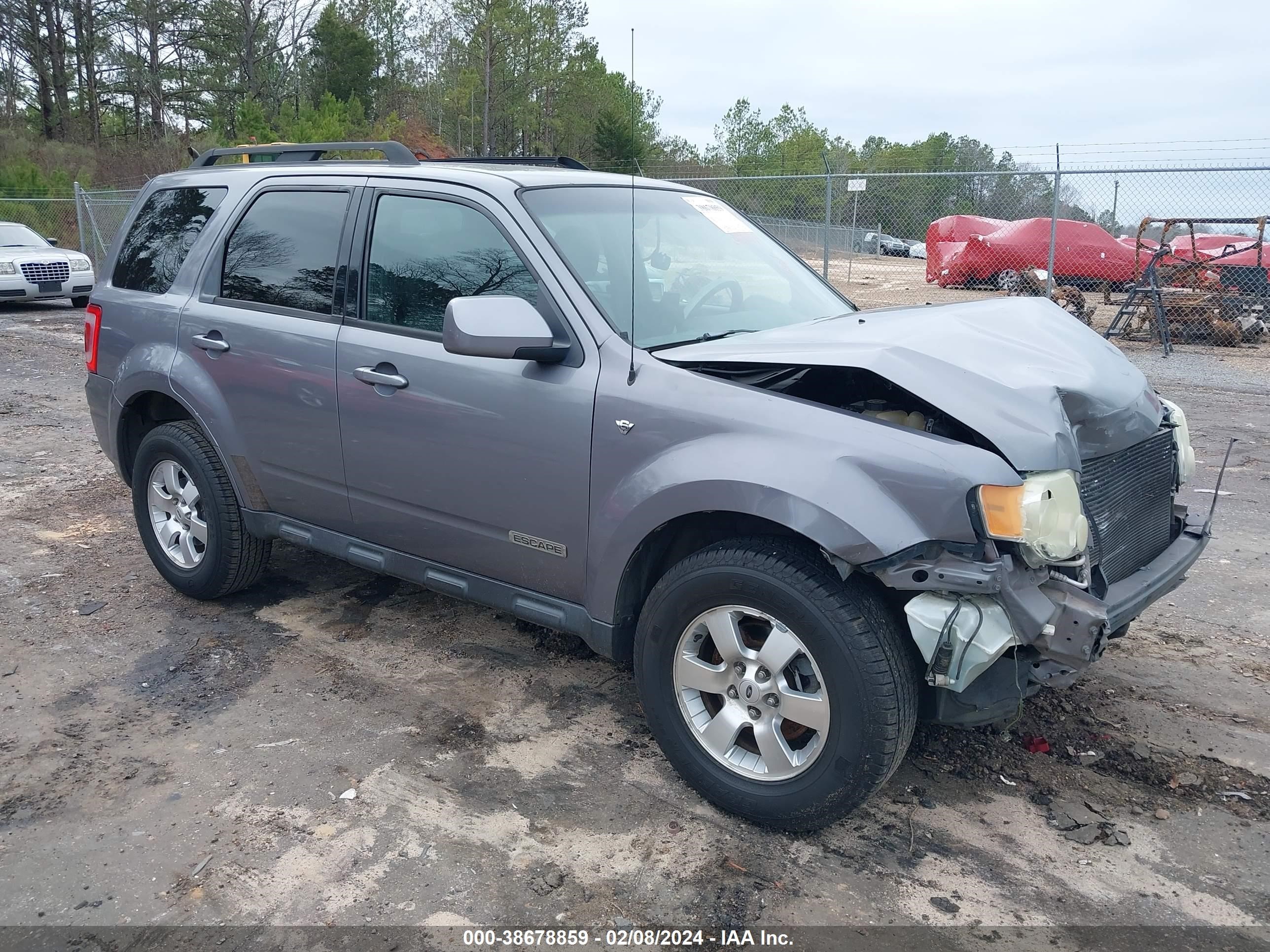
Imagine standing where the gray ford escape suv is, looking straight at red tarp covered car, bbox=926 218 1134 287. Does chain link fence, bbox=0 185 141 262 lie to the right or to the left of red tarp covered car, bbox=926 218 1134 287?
left

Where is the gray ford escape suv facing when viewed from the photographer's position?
facing the viewer and to the right of the viewer

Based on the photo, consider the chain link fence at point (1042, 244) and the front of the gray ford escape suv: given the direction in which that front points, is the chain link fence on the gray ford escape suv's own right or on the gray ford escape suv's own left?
on the gray ford escape suv's own left

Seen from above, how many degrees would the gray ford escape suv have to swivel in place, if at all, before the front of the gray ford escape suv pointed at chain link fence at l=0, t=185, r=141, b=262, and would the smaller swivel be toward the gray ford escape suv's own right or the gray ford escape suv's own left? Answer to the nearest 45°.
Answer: approximately 180°

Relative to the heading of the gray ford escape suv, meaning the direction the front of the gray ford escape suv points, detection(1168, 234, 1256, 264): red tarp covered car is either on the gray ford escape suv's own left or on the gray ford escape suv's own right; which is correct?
on the gray ford escape suv's own left

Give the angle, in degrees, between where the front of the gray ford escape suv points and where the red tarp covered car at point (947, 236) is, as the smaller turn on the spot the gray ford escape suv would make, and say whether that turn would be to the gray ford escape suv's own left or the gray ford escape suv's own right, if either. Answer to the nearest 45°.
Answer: approximately 135° to the gray ford escape suv's own left

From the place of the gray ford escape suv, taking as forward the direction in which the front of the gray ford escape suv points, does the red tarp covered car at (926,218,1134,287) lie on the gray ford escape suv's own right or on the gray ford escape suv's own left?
on the gray ford escape suv's own left
